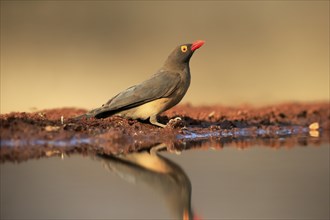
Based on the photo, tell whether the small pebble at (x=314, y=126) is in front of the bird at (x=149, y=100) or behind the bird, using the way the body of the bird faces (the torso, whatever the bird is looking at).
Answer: in front

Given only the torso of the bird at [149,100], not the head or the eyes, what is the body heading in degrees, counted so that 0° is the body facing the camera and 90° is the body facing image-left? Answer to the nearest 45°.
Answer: approximately 270°
